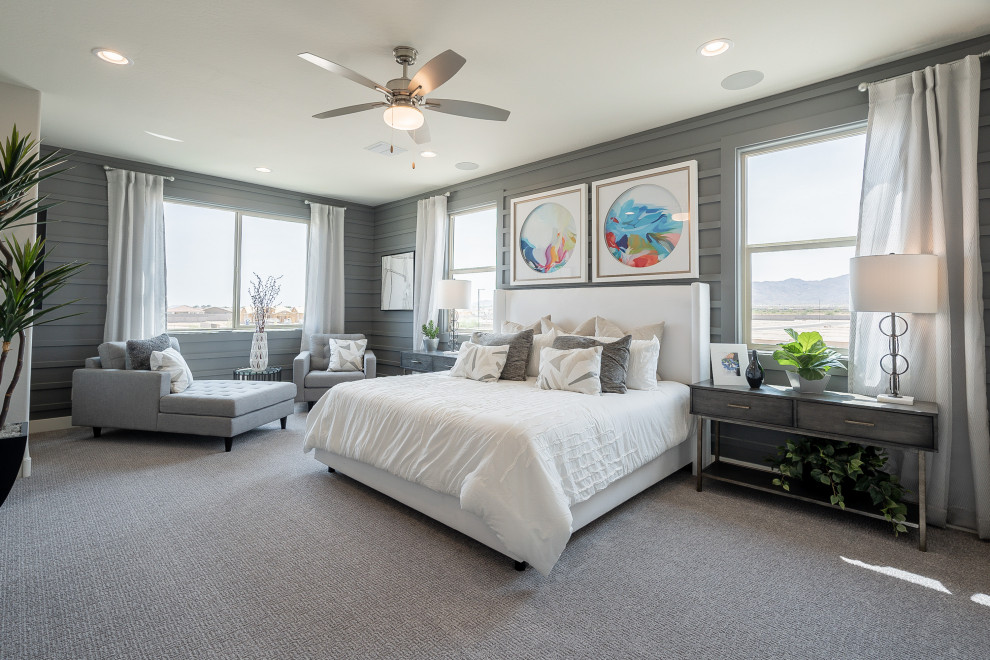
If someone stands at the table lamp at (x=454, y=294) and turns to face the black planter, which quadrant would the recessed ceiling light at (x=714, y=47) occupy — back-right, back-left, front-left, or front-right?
front-left

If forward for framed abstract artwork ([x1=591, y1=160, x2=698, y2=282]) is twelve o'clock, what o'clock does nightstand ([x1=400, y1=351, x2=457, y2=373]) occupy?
The nightstand is roughly at 2 o'clock from the framed abstract artwork.

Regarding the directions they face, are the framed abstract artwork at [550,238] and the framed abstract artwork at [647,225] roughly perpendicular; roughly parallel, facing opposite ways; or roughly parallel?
roughly parallel

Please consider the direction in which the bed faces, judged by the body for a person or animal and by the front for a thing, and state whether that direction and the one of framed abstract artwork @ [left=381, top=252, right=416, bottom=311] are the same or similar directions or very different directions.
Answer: same or similar directions

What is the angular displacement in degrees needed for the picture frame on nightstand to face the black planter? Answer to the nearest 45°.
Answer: approximately 45° to its right

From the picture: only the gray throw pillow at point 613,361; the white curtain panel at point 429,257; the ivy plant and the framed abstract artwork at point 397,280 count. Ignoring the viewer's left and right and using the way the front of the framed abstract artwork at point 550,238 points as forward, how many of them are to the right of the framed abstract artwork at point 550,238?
2

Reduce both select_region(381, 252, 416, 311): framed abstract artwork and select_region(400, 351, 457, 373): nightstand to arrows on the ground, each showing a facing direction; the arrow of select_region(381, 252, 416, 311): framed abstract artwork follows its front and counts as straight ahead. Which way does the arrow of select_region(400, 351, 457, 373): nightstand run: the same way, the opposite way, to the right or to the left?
the same way

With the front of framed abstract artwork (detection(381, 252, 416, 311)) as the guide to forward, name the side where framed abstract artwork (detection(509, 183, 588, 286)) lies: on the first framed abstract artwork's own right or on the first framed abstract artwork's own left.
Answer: on the first framed abstract artwork's own left

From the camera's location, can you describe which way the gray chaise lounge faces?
facing the viewer and to the right of the viewer

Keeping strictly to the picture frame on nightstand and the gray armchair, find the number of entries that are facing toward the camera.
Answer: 2

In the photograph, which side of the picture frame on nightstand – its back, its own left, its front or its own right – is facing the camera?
front

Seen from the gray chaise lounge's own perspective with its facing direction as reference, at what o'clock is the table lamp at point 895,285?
The table lamp is roughly at 12 o'clock from the gray chaise lounge.

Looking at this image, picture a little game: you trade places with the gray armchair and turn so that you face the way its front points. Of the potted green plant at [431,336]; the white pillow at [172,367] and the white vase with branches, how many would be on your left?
1

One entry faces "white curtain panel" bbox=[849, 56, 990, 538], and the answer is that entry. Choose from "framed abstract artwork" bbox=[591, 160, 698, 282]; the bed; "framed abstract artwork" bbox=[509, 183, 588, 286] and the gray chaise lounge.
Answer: the gray chaise lounge

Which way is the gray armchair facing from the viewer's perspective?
toward the camera

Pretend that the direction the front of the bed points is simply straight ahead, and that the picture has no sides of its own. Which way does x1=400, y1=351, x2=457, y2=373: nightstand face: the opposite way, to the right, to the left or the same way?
the same way

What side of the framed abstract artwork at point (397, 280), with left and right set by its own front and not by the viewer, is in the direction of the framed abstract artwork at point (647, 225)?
left

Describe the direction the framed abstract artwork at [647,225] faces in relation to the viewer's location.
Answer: facing the viewer and to the left of the viewer
